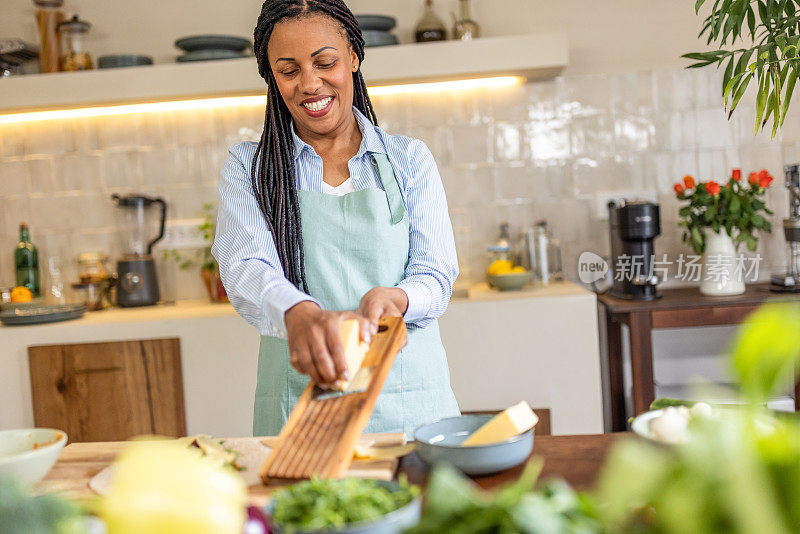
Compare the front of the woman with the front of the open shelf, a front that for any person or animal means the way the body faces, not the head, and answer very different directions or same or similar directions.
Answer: same or similar directions

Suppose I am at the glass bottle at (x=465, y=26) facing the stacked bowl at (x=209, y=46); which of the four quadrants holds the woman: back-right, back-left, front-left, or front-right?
front-left

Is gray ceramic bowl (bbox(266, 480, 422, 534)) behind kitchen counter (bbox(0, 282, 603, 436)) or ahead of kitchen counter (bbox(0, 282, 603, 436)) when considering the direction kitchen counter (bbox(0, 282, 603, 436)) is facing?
ahead

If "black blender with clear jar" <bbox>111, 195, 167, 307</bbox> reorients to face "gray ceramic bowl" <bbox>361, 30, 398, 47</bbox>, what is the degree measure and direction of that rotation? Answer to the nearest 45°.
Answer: approximately 45° to its left

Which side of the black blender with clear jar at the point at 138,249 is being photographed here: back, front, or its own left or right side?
front

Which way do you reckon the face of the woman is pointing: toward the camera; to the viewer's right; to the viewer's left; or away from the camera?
toward the camera

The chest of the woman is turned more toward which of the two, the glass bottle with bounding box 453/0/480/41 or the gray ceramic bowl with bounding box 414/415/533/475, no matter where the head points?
the gray ceramic bowl

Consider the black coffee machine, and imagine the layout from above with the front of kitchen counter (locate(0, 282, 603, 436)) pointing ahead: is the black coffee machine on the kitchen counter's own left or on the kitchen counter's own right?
on the kitchen counter's own left

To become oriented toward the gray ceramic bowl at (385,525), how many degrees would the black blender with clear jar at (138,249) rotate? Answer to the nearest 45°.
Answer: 0° — it already faces it

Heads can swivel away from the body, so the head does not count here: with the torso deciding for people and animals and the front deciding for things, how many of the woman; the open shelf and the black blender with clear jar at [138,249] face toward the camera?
3

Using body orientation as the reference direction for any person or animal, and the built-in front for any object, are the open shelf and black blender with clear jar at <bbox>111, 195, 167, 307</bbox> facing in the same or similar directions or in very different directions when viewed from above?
same or similar directions

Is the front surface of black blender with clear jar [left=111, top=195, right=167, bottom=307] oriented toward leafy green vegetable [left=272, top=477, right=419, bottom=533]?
yes

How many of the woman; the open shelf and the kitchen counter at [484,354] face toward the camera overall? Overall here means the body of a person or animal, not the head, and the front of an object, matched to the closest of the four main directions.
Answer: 3

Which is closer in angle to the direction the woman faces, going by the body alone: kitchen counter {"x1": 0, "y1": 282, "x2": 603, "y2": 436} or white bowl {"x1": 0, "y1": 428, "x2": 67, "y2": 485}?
the white bowl

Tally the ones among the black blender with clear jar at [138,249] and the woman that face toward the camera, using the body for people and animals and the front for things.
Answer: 2

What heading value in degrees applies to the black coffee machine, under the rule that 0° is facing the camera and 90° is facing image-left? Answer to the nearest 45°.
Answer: approximately 315°

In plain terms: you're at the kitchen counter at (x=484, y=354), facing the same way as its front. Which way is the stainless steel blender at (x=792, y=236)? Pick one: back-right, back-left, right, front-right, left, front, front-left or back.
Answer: left

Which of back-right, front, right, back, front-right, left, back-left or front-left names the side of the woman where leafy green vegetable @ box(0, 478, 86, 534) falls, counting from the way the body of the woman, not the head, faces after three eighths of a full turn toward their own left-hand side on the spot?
back-right
